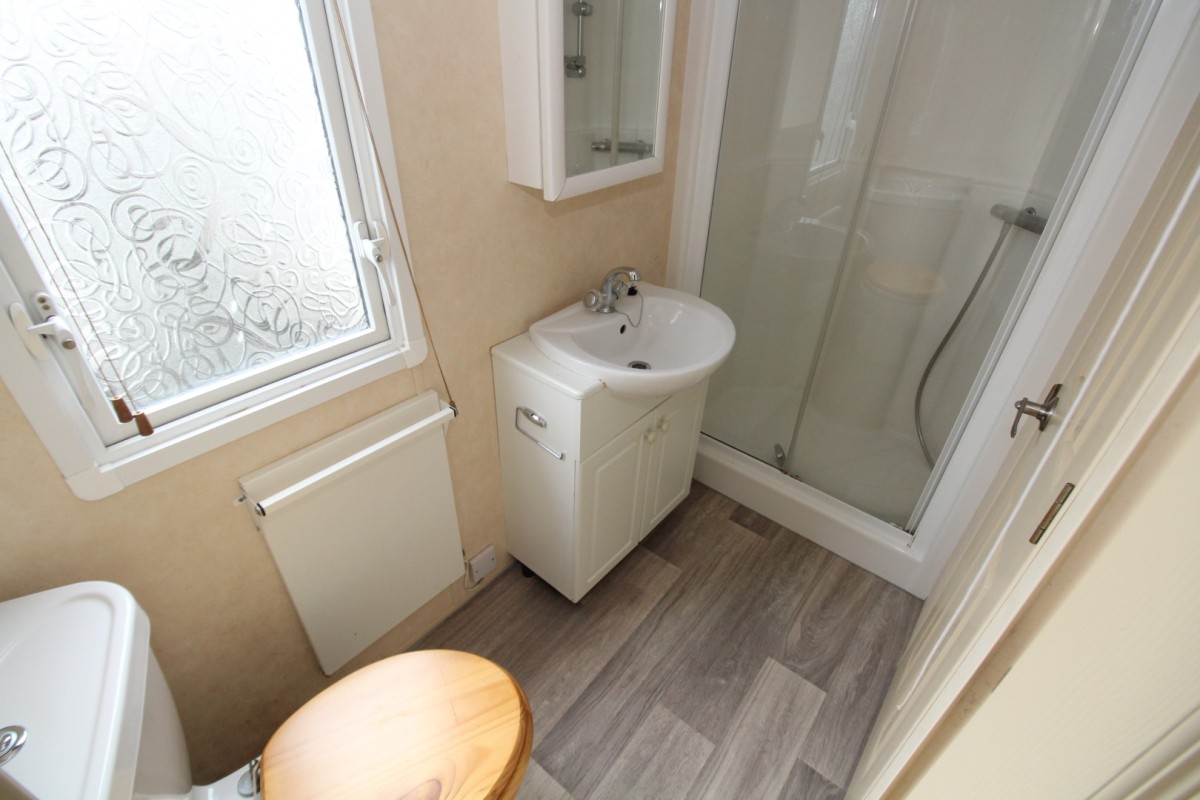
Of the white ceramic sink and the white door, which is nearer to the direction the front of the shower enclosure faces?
the white ceramic sink

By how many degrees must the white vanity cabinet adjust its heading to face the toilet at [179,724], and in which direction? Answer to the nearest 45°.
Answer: approximately 90° to its right

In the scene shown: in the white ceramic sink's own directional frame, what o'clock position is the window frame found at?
The window frame is roughly at 3 o'clock from the white ceramic sink.

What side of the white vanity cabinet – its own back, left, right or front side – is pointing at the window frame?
right

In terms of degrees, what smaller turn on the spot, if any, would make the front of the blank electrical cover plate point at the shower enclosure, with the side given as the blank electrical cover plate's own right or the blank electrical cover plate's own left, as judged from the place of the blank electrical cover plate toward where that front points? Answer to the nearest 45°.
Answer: approximately 45° to the blank electrical cover plate's own left

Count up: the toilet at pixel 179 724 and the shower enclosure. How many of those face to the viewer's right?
1

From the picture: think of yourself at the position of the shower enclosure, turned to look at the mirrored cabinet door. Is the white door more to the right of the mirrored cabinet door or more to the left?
left

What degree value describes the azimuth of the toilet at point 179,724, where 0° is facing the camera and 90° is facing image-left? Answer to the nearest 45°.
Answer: approximately 270°

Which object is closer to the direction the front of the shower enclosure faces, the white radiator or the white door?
the white radiator
